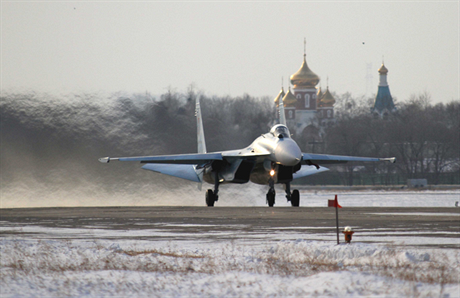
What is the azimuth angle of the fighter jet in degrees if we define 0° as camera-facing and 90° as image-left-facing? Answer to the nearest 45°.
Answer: approximately 0°
